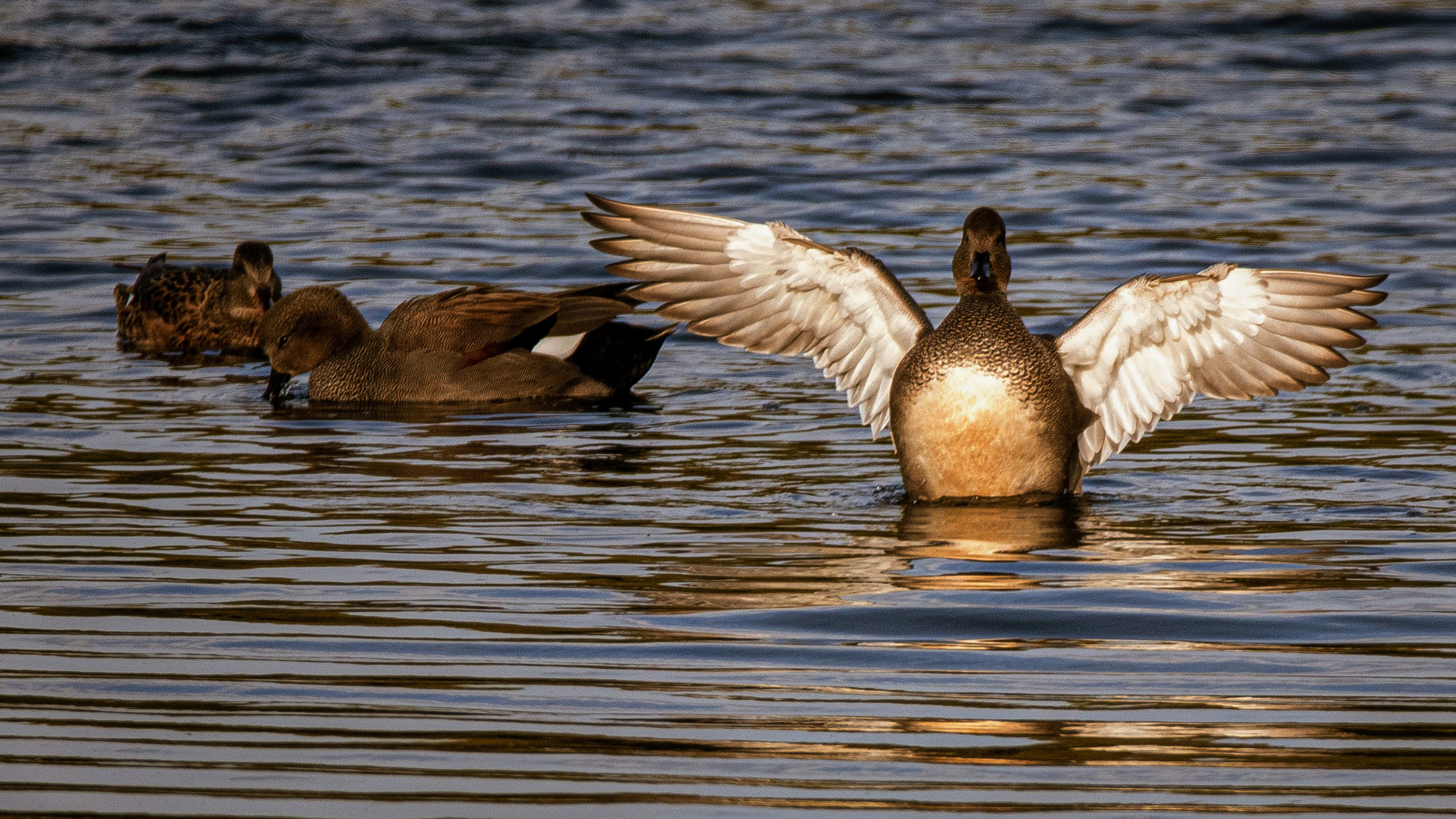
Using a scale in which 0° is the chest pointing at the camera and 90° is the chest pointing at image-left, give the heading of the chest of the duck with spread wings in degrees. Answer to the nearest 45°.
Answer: approximately 0°

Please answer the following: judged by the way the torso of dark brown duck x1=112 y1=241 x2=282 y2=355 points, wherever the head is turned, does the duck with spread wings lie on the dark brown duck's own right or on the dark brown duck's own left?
on the dark brown duck's own right

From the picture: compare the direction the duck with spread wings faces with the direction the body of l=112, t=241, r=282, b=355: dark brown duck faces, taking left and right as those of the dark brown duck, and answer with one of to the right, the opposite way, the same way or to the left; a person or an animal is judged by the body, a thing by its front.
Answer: to the right

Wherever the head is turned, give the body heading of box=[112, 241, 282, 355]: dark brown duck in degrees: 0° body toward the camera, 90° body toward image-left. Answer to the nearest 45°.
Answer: approximately 270°

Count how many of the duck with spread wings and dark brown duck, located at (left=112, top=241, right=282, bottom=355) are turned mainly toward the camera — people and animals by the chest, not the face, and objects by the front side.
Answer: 1

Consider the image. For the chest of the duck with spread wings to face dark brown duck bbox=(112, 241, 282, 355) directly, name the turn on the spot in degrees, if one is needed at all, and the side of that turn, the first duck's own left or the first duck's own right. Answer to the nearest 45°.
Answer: approximately 135° to the first duck's own right
